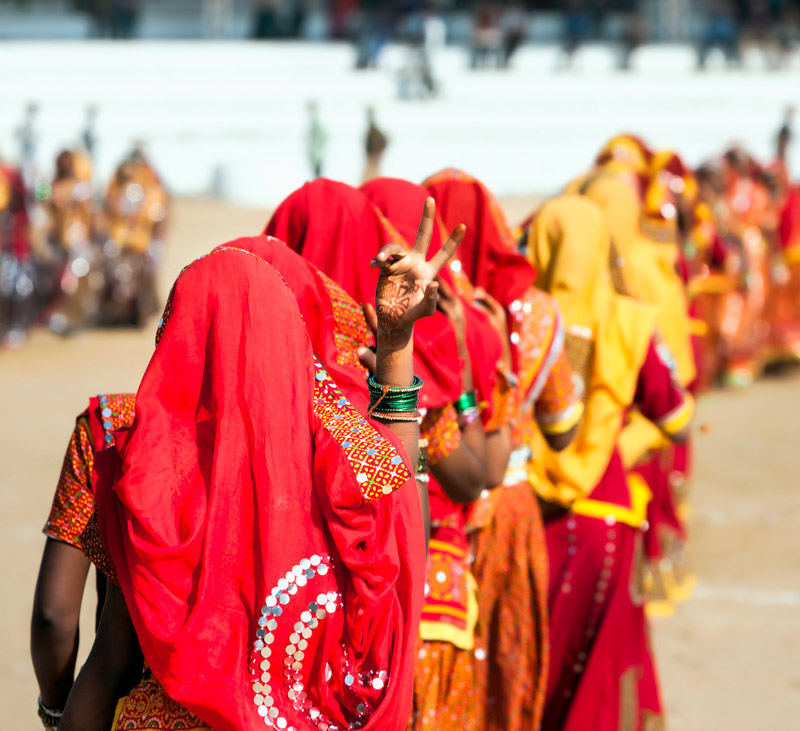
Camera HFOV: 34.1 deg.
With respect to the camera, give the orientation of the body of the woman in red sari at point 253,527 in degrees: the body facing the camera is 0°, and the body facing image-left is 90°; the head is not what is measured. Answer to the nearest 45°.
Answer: approximately 180°

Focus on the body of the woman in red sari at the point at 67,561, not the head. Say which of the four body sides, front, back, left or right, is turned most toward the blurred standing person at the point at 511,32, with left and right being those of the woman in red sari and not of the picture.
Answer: front

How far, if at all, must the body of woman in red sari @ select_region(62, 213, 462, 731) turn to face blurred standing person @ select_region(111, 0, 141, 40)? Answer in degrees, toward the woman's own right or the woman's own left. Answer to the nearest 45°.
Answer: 0° — they already face them

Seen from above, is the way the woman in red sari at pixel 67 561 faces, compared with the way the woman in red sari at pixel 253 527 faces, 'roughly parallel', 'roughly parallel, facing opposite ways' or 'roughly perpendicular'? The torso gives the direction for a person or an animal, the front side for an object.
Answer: roughly parallel

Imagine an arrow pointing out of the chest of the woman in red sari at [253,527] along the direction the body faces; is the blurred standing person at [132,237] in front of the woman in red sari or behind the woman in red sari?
in front

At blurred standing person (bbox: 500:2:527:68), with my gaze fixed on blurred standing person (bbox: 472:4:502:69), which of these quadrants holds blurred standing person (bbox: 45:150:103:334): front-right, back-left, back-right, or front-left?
front-left

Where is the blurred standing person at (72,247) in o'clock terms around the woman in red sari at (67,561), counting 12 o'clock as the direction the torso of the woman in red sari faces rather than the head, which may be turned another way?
The blurred standing person is roughly at 12 o'clock from the woman in red sari.

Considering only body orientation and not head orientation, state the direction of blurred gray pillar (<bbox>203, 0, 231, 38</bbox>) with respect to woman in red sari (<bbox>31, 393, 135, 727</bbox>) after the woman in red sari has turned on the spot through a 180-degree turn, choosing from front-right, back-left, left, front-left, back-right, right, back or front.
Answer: back

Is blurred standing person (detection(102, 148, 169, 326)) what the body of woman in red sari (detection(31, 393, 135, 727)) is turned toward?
yes

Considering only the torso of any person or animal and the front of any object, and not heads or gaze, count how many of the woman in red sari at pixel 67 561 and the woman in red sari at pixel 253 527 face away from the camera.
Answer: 2

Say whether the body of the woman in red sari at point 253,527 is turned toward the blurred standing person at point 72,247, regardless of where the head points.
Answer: yes

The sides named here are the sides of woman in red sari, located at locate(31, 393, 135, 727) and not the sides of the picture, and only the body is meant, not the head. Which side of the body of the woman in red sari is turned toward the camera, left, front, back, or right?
back

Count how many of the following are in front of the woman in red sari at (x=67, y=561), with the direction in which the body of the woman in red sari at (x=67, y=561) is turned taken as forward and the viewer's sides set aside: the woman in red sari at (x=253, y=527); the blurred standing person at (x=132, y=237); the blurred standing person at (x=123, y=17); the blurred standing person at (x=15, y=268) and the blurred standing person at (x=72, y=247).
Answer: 4

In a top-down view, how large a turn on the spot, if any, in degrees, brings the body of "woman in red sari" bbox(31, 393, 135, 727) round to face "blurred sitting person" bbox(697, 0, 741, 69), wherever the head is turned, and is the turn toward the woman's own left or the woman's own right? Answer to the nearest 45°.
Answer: approximately 45° to the woman's own right

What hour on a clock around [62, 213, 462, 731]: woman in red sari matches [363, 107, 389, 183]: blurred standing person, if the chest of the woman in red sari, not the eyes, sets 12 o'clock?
The blurred standing person is roughly at 12 o'clock from the woman in red sari.

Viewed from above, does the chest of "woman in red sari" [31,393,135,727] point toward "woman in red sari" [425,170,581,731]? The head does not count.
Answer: no

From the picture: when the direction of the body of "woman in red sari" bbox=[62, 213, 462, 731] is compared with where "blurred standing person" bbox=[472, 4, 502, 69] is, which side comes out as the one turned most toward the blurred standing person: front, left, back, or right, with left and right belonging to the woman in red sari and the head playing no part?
front

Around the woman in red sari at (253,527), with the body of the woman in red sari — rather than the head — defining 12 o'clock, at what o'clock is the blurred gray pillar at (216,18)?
The blurred gray pillar is roughly at 12 o'clock from the woman in red sari.
